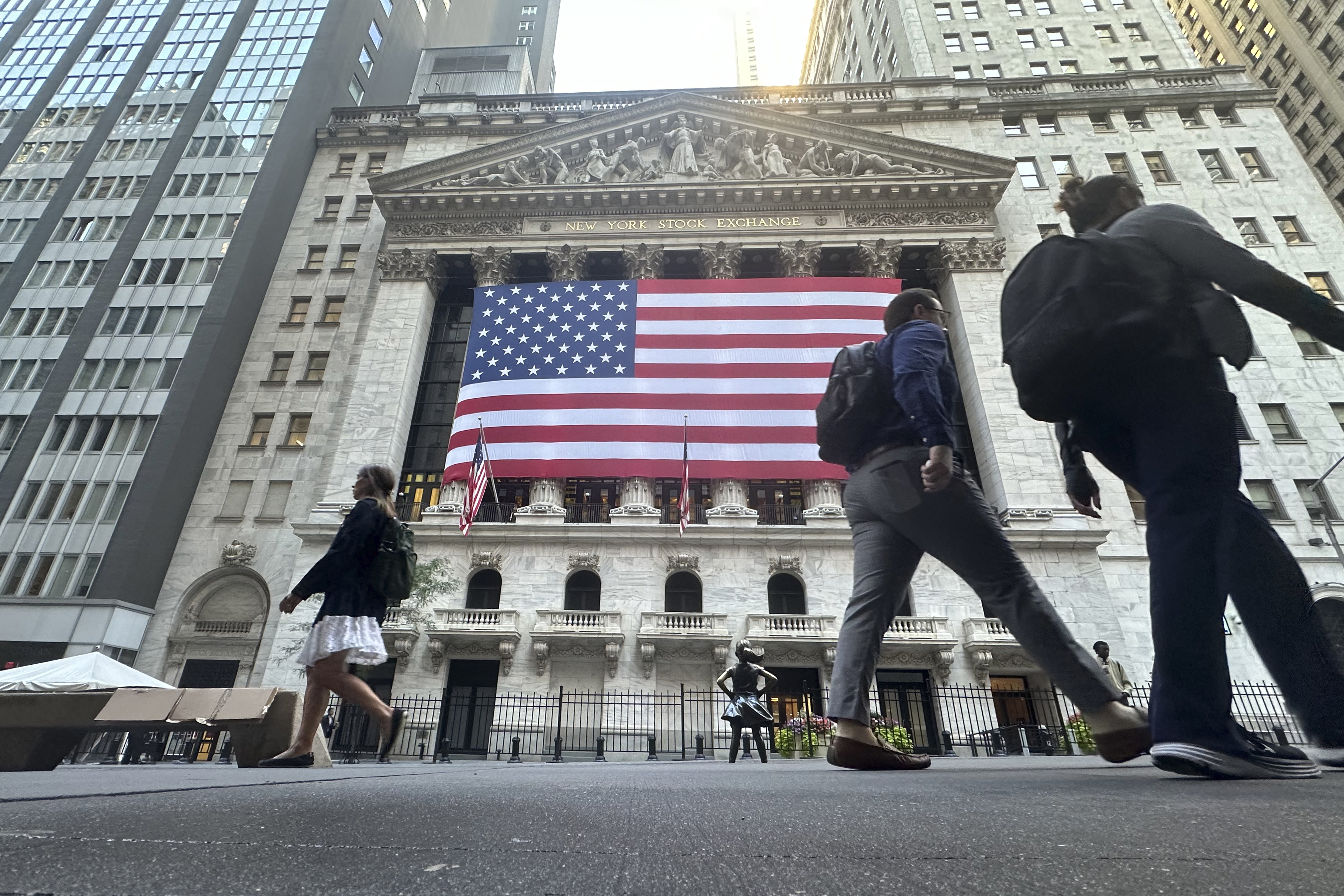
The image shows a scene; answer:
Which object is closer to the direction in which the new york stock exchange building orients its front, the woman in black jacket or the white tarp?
the woman in black jacket

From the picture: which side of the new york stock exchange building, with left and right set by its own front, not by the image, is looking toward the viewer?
front

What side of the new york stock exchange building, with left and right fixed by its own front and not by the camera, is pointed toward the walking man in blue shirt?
front

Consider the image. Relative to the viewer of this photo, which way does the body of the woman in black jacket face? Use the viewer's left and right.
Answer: facing to the left of the viewer

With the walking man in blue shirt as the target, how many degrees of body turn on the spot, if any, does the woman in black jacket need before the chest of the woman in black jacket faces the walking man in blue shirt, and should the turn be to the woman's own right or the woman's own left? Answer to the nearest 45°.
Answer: approximately 135° to the woman's own left

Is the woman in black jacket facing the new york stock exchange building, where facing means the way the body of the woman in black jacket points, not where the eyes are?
no

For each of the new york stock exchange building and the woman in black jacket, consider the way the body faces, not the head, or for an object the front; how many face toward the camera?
1

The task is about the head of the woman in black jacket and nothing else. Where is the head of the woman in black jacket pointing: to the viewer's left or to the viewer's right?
to the viewer's left

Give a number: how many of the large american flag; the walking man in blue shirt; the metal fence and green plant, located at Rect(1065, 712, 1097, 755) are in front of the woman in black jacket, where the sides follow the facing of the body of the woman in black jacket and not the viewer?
0

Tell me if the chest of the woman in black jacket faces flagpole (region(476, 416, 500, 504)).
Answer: no

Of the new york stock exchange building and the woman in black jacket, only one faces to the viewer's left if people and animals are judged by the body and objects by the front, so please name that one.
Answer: the woman in black jacket

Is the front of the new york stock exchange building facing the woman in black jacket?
yes

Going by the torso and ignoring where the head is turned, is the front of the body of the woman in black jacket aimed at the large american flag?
no
